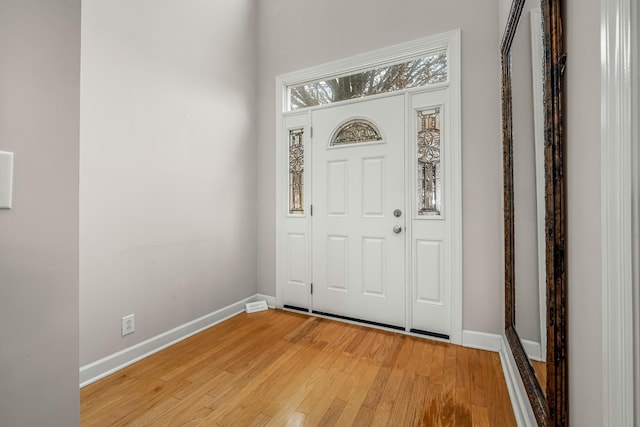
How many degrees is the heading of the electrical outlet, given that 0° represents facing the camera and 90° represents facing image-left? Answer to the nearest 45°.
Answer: approximately 315°

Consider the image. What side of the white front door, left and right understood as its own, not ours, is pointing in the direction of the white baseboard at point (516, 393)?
left

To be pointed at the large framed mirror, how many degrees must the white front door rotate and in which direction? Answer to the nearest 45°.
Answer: approximately 90° to its left

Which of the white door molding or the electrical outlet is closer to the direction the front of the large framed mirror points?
the electrical outlet

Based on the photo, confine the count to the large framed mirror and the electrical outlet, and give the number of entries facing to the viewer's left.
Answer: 1

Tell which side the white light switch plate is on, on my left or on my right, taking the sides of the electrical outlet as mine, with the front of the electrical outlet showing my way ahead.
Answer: on my right

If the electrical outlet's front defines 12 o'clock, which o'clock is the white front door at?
The white front door is roughly at 11 o'clock from the electrical outlet.

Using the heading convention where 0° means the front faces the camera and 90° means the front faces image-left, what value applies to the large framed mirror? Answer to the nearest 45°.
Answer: approximately 90°
